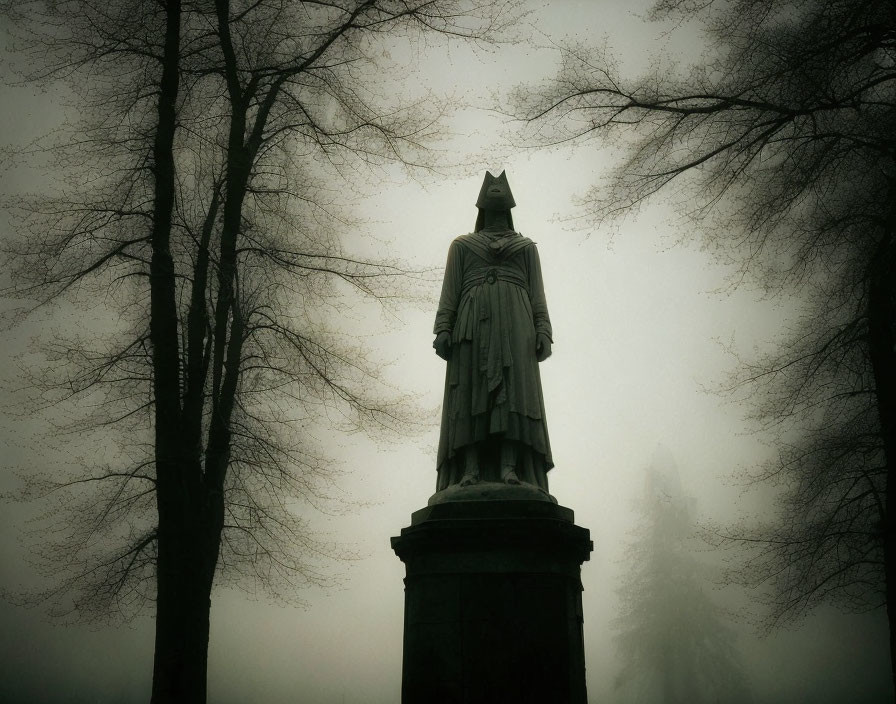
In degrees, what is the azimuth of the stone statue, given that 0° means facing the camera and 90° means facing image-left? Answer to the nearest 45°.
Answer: approximately 0°
